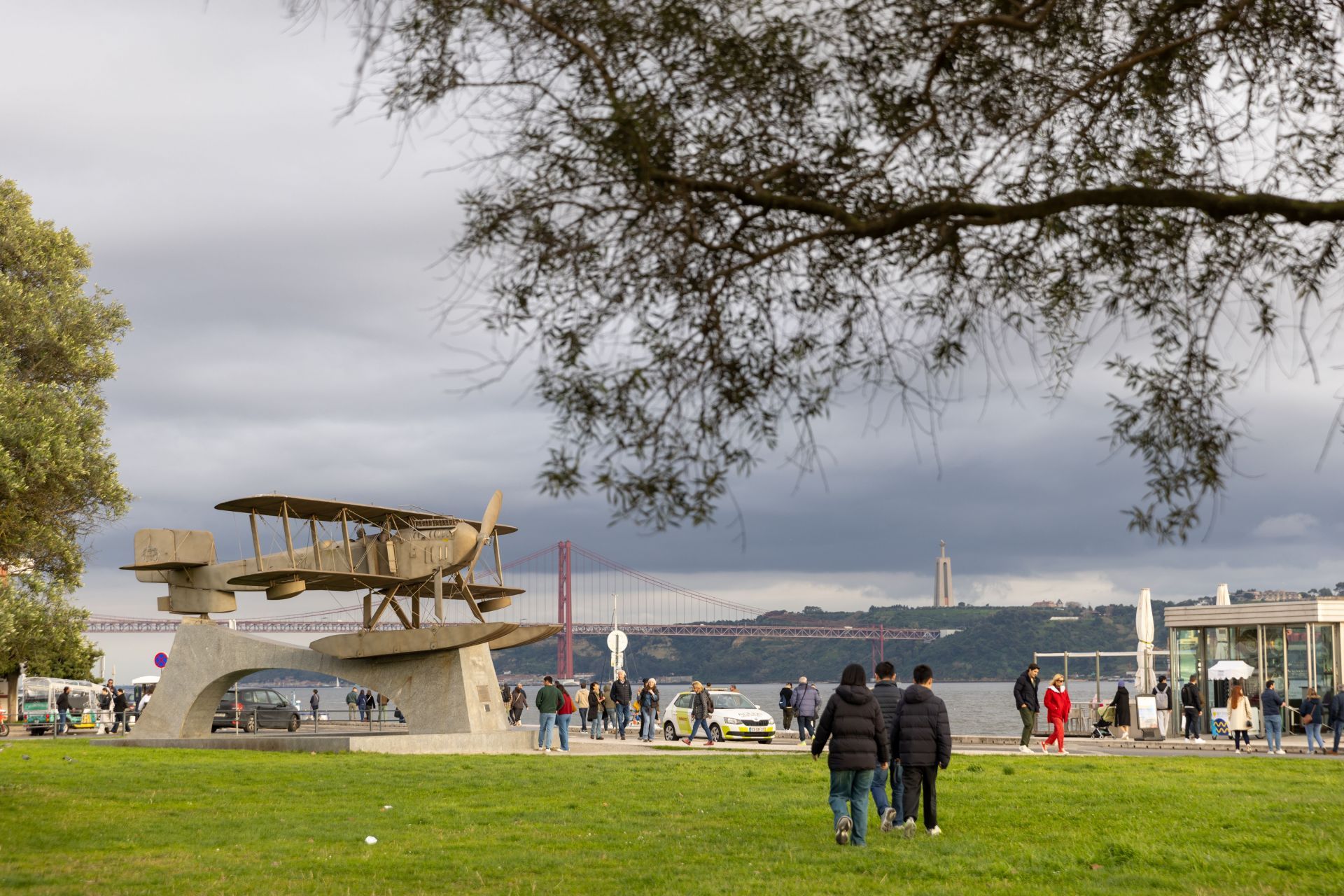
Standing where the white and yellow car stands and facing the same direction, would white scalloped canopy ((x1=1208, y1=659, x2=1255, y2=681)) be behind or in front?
in front

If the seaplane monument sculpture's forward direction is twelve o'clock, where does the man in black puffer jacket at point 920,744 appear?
The man in black puffer jacket is roughly at 1 o'clock from the seaplane monument sculpture.

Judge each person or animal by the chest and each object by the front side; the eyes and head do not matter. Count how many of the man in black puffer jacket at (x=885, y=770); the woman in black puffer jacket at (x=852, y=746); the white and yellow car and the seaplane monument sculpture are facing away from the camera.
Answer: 2

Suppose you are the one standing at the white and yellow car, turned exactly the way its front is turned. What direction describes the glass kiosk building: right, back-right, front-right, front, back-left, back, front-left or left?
front-left

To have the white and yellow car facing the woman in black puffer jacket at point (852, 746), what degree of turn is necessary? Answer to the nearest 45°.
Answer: approximately 45° to its right

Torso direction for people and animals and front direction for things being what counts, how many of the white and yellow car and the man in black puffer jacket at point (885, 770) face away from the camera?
1

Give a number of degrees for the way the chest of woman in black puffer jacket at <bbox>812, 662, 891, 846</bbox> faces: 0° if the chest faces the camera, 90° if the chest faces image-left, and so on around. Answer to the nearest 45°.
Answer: approximately 180°

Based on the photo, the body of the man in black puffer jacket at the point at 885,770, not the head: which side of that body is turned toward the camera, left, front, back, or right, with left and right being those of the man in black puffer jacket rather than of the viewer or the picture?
back

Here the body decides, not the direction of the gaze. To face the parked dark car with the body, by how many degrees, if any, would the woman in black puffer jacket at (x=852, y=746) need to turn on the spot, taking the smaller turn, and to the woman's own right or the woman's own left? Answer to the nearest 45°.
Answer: approximately 45° to the woman's own left

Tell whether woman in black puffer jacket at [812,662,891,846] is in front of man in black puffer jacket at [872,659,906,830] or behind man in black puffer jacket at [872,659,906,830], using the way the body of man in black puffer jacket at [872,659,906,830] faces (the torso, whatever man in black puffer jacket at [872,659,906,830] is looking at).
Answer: behind

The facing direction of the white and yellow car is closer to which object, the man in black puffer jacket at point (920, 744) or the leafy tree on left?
the man in black puffer jacket

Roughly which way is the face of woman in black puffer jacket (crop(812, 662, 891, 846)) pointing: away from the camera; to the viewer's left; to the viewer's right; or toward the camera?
away from the camera

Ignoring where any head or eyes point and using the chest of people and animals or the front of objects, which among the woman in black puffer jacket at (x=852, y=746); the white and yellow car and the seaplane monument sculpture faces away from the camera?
the woman in black puffer jacket

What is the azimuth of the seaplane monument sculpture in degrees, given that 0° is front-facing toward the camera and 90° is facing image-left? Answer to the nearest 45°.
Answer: approximately 315°

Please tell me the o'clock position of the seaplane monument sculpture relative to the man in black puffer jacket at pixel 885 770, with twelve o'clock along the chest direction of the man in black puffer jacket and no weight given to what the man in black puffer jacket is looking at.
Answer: The seaplane monument sculpture is roughly at 11 o'clock from the man in black puffer jacket.

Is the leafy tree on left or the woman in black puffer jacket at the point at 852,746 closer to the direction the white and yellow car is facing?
the woman in black puffer jacket

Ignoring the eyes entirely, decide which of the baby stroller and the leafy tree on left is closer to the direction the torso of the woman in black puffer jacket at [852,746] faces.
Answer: the baby stroller

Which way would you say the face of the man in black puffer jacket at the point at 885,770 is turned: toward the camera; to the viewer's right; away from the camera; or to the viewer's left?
away from the camera

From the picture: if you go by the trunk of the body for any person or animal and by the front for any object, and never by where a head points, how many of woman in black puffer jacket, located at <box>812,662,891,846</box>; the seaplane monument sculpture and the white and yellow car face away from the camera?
1
